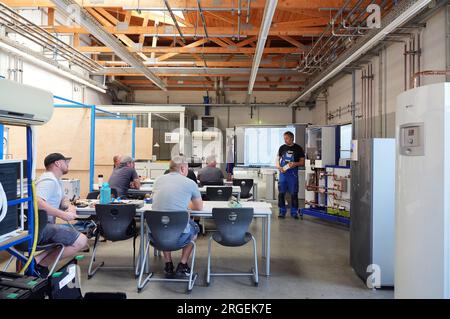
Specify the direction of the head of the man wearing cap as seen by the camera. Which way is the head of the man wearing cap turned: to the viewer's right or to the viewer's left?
to the viewer's right

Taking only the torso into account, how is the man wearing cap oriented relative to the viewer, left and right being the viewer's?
facing to the right of the viewer

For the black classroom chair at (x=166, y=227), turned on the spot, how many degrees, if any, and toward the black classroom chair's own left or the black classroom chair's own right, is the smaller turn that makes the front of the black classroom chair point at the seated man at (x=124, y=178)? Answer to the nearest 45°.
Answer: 0° — it already faces them

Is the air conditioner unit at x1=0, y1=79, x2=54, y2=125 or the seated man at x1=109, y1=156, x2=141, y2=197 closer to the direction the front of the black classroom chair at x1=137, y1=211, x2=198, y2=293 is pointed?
the seated man

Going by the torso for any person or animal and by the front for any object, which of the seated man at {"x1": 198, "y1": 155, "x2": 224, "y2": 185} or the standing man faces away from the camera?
the seated man

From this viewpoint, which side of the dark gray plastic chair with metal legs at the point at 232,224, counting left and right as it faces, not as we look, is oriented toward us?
back

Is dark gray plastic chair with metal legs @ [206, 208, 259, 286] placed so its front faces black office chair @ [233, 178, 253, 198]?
yes

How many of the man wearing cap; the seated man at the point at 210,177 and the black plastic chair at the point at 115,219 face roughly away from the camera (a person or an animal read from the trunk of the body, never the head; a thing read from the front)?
2

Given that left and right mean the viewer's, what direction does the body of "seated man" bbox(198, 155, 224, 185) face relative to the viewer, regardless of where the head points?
facing away from the viewer
